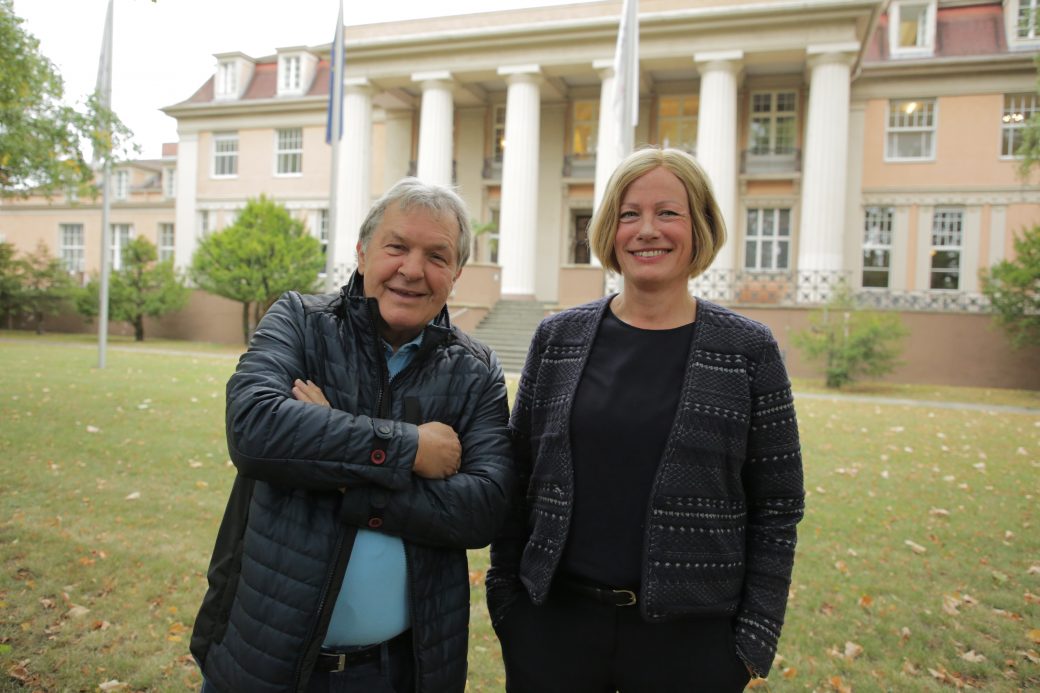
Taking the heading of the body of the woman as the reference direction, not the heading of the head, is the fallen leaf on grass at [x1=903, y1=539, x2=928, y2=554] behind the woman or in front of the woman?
behind

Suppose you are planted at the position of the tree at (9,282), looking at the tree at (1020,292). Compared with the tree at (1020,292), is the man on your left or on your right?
right

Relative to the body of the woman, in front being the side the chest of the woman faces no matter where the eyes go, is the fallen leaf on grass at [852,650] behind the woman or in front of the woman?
behind

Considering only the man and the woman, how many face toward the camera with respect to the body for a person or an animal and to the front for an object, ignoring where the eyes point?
2

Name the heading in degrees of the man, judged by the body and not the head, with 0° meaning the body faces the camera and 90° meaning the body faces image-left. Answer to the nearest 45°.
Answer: approximately 0°

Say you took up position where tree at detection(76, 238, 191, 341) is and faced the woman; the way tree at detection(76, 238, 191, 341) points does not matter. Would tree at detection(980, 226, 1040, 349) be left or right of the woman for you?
left
